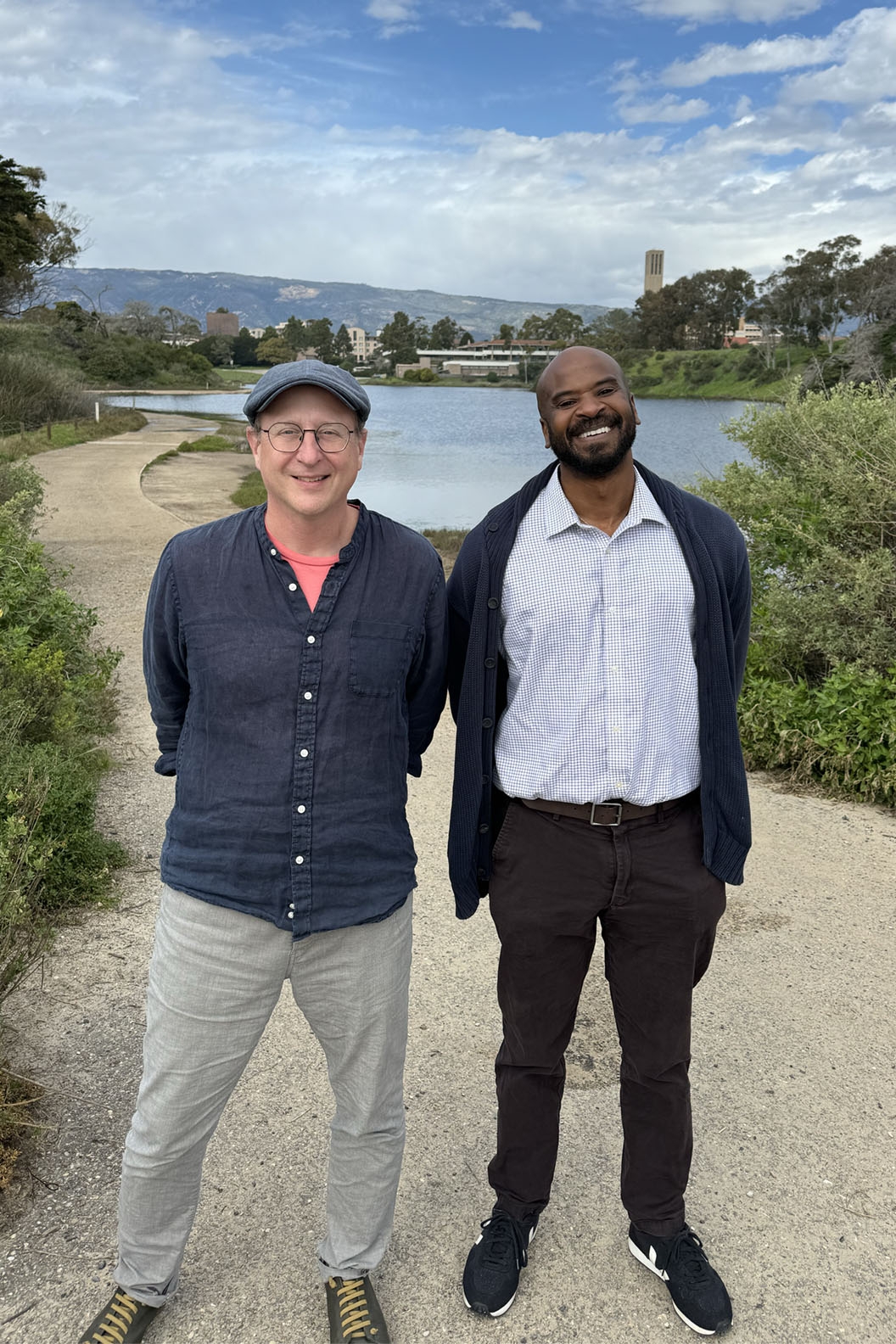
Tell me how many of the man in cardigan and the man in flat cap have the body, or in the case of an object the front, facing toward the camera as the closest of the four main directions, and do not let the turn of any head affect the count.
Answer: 2

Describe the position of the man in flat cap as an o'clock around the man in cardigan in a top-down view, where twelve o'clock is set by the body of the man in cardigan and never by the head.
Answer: The man in flat cap is roughly at 2 o'clock from the man in cardigan.

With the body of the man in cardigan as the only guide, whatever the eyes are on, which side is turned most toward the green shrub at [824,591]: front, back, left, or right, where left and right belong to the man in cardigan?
back

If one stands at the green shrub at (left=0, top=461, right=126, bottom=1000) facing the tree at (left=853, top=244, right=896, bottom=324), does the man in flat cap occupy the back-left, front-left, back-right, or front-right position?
back-right

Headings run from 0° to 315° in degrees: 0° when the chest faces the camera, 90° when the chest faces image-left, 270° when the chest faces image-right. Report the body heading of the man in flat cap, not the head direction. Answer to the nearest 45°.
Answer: approximately 0°

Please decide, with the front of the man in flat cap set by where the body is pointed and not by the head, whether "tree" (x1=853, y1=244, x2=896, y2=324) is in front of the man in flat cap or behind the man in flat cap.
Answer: behind
